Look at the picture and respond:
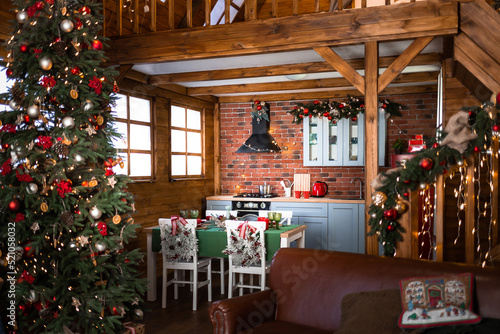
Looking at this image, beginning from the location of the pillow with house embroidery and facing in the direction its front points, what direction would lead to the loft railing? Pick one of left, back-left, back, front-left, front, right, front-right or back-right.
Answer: back-right

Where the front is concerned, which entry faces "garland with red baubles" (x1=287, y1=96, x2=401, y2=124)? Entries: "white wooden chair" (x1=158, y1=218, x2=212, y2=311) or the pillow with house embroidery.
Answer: the white wooden chair

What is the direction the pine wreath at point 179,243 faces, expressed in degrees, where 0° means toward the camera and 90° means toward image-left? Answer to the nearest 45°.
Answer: approximately 0°

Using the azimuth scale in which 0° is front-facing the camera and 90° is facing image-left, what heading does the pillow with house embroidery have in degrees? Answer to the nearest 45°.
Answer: approximately 0°

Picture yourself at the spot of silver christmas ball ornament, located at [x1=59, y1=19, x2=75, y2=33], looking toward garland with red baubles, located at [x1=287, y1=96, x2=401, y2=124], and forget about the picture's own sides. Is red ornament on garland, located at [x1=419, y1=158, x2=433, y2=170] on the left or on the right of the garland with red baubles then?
right

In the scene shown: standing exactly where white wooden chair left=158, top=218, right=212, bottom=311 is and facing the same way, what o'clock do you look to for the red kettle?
The red kettle is roughly at 12 o'clock from the white wooden chair.

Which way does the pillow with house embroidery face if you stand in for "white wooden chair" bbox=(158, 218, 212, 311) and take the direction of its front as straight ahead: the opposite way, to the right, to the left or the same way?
the opposite way

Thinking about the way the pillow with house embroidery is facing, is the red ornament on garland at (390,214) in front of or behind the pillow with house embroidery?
behind

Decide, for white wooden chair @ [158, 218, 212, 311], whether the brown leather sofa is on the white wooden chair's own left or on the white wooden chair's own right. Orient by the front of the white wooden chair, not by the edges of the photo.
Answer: on the white wooden chair's own right

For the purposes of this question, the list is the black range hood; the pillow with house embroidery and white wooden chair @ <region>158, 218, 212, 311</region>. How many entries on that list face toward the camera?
2
